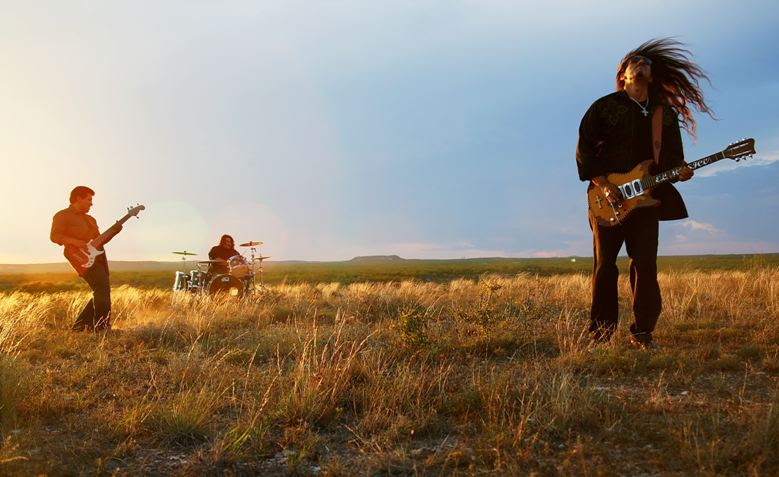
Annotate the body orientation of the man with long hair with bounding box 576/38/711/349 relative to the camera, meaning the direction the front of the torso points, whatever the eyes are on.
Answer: toward the camera

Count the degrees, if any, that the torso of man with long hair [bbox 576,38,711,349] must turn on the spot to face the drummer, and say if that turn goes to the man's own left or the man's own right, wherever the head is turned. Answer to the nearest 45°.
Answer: approximately 135° to the man's own right

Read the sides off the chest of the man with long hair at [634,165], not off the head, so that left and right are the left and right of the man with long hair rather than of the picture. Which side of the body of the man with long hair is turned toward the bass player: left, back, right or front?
right

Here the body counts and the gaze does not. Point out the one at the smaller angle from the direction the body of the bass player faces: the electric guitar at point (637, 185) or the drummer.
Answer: the electric guitar

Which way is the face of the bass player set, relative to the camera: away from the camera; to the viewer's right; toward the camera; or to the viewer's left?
to the viewer's right

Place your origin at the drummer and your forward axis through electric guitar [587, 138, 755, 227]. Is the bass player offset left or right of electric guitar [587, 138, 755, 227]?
right

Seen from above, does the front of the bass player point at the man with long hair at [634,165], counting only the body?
yes

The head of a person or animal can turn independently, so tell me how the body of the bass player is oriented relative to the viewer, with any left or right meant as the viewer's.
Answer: facing the viewer and to the right of the viewer

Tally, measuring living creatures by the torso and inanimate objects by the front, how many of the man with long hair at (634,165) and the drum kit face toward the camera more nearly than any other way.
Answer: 2

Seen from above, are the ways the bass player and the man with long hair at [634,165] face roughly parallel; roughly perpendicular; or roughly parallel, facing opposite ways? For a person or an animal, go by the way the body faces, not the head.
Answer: roughly perpendicular

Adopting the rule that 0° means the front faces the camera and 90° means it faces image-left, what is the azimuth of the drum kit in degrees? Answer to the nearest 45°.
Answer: approximately 0°

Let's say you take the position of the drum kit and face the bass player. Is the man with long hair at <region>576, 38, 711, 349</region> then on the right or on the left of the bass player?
left

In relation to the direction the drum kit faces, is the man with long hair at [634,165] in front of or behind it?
in front
